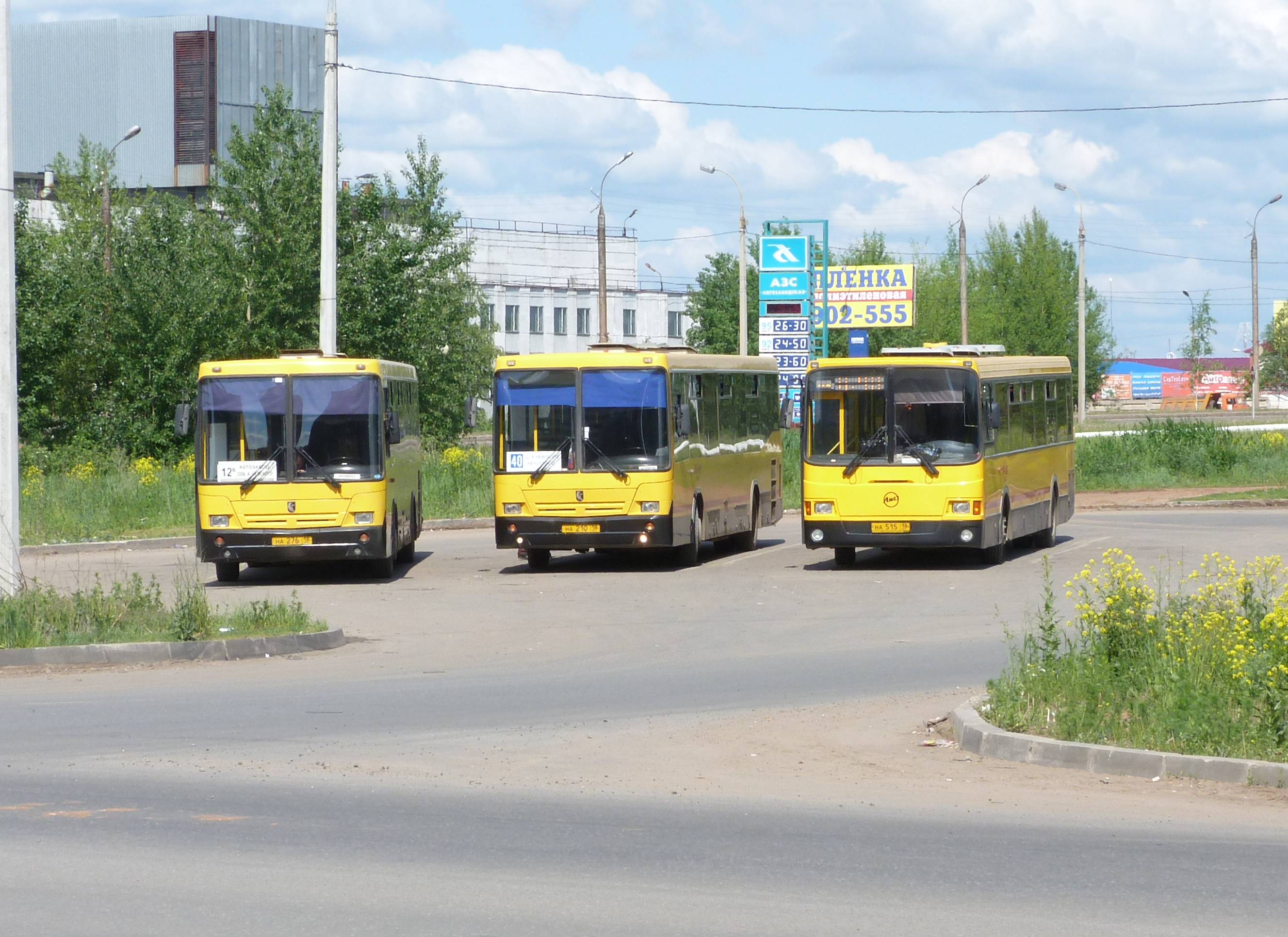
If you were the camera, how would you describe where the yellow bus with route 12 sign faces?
facing the viewer

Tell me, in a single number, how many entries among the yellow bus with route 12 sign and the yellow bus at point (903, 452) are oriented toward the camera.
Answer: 2

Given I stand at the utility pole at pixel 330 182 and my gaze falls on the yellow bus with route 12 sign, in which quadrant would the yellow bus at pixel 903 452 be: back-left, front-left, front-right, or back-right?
front-left

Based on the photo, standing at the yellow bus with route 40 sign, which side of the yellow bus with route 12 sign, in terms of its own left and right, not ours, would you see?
left

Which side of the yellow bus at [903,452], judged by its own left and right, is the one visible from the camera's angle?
front

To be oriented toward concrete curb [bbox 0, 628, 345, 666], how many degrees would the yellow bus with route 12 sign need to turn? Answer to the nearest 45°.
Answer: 0° — it already faces it

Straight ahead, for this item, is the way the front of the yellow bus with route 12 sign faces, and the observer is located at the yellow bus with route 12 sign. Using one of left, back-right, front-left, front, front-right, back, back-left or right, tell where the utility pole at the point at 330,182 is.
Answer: back

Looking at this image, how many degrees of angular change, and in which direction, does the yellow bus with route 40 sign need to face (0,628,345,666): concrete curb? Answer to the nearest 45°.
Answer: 0° — it already faces it

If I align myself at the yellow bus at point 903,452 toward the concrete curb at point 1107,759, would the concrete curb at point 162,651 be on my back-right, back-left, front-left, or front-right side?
front-right

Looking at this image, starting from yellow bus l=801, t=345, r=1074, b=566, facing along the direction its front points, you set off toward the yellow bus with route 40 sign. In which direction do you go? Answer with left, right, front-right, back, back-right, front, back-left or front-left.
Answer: right

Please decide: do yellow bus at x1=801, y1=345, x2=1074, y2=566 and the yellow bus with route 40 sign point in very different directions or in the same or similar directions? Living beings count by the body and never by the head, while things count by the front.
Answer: same or similar directions

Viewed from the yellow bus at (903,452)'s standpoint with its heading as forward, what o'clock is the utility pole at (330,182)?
The utility pole is roughly at 4 o'clock from the yellow bus.

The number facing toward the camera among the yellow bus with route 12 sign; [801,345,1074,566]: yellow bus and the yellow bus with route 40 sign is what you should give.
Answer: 3

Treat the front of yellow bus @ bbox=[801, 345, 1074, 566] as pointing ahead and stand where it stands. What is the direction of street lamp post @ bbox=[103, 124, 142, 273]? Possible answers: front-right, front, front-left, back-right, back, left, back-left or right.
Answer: back-right

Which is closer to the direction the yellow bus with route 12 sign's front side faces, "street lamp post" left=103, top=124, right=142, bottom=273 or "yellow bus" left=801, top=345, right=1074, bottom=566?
the yellow bus
